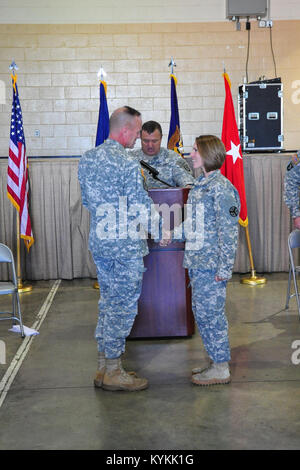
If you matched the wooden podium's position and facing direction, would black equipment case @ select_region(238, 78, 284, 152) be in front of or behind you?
behind

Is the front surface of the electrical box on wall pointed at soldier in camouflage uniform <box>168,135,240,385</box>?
yes

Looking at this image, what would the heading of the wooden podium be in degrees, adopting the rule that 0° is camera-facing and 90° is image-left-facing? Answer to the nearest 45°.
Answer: approximately 0°

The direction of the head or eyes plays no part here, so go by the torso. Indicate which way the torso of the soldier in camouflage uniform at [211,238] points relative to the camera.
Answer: to the viewer's left

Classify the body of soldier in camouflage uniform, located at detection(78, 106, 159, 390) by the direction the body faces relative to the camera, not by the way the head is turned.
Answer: to the viewer's right

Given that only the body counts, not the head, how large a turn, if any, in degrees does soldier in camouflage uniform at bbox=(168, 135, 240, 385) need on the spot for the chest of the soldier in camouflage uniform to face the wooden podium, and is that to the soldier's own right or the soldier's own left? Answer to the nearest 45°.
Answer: approximately 90° to the soldier's own right

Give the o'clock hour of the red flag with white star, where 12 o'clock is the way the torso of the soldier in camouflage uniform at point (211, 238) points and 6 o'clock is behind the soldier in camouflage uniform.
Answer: The red flag with white star is roughly at 3 o'clock from the soldier in camouflage uniform.

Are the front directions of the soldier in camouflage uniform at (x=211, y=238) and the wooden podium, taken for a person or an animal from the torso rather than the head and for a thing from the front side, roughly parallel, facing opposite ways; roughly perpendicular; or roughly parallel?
roughly perpendicular

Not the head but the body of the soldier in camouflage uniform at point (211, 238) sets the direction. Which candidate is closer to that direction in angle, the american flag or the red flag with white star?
the american flag
